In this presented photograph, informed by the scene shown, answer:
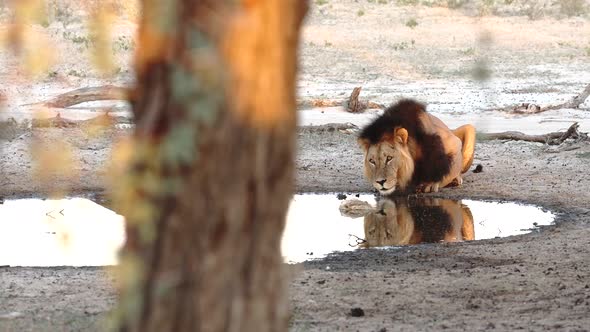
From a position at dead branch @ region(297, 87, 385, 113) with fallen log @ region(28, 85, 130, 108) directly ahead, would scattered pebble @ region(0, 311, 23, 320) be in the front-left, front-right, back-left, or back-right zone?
front-left

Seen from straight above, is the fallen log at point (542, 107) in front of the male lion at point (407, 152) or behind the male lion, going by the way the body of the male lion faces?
behind

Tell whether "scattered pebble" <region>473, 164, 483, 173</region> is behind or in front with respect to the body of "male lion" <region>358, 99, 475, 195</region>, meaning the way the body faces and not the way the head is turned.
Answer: behind

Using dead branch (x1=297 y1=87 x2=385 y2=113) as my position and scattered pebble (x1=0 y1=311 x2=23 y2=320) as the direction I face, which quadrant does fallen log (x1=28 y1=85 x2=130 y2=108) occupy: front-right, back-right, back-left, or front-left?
front-right

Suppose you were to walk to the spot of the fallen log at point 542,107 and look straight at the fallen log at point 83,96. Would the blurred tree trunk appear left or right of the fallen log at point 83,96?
left

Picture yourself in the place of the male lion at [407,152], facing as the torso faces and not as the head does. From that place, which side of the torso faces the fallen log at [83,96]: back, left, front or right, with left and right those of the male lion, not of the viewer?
right

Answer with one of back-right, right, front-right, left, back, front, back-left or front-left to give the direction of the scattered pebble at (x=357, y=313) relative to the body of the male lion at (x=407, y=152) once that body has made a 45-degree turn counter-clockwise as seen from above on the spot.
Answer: front

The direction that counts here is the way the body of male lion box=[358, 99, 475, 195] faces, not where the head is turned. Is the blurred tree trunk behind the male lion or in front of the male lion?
in front

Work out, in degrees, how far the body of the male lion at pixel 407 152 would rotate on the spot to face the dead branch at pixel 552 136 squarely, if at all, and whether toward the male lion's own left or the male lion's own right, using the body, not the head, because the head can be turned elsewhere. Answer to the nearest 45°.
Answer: approximately 180°

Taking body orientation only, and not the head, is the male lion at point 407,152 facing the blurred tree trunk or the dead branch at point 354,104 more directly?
the blurred tree trunk

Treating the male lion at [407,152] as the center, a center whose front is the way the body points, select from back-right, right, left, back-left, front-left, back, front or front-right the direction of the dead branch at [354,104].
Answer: back-right
